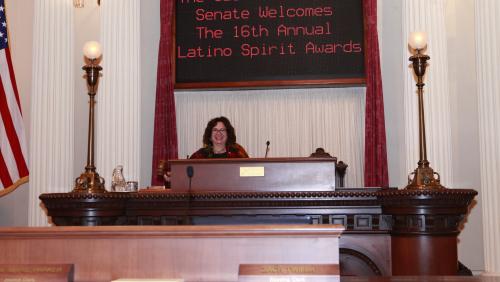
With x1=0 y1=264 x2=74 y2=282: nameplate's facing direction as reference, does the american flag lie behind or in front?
behind

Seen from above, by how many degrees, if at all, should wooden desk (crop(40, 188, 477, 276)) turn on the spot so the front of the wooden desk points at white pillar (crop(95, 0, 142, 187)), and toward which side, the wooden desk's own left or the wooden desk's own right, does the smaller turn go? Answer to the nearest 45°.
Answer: approximately 135° to the wooden desk's own right

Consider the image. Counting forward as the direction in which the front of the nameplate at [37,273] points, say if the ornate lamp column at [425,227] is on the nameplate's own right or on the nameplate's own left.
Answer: on the nameplate's own left

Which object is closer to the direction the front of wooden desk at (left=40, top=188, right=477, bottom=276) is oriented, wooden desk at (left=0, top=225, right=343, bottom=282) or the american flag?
the wooden desk

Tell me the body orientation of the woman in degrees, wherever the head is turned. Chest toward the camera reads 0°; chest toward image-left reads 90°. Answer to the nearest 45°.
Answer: approximately 0°

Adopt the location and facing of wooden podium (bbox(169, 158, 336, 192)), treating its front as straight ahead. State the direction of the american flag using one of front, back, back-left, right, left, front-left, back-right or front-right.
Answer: back-right

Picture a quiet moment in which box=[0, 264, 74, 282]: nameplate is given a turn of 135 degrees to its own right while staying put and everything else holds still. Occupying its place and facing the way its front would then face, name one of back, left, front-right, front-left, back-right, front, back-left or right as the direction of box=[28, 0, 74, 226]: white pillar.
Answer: front-right

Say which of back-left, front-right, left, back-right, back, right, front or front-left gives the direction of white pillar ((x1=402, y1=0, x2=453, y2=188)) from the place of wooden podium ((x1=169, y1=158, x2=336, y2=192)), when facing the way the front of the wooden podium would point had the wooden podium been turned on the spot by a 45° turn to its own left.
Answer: left
